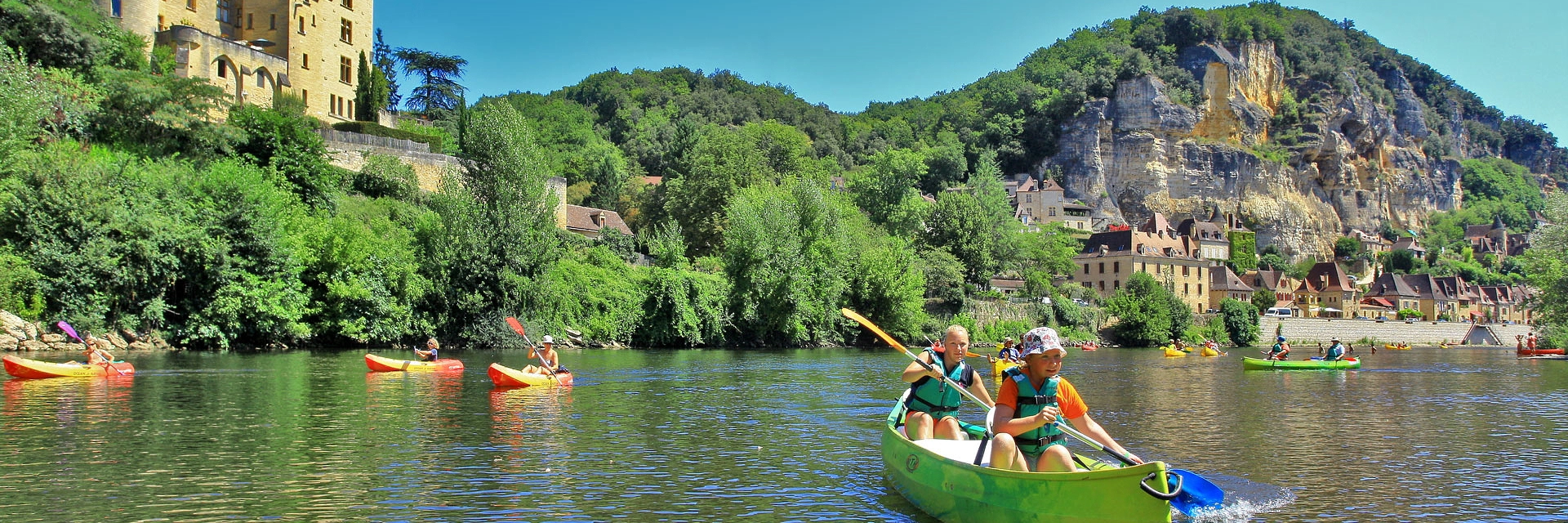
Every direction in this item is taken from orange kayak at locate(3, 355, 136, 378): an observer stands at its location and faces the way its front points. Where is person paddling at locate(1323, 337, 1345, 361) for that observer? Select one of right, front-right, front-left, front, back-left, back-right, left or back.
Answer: back

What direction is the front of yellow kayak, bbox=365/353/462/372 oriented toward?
to the viewer's left

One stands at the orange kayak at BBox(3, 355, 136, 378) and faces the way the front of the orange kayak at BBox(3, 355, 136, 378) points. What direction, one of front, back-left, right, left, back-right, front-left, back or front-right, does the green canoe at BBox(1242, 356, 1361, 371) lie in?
back

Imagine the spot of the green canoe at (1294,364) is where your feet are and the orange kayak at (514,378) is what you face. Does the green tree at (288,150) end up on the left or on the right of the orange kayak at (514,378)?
right

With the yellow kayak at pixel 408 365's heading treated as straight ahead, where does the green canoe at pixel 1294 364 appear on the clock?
The green canoe is roughly at 6 o'clock from the yellow kayak.

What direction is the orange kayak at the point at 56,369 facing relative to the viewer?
to the viewer's left

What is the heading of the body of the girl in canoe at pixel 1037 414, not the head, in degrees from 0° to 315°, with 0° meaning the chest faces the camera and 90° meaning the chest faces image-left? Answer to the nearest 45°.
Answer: approximately 315°

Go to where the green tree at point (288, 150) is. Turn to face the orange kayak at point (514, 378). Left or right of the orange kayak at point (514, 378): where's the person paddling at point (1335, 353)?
left

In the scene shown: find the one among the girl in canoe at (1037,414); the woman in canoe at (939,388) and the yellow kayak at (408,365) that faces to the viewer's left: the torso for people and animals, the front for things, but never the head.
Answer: the yellow kayak

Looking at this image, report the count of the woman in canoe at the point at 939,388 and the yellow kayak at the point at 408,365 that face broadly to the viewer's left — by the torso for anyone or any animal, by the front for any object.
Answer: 1
